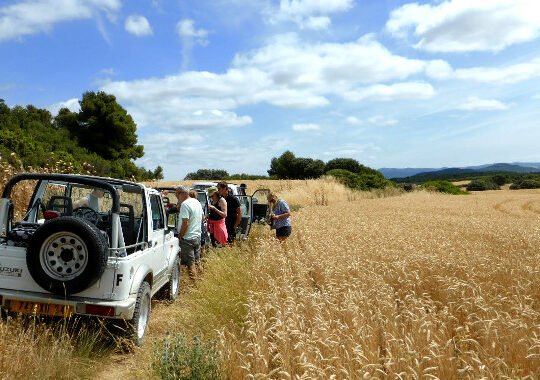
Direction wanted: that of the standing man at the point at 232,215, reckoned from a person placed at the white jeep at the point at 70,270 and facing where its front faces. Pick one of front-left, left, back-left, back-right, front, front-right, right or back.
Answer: front

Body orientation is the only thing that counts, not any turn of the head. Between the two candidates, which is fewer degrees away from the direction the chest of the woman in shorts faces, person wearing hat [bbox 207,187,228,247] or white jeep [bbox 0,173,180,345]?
the person wearing hat

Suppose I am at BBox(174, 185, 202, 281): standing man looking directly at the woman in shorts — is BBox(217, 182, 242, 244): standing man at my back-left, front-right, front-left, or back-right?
front-left

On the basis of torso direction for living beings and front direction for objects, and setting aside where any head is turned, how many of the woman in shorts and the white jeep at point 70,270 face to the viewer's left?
1

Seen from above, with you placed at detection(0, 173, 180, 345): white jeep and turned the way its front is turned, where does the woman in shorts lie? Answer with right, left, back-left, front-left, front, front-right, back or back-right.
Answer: front

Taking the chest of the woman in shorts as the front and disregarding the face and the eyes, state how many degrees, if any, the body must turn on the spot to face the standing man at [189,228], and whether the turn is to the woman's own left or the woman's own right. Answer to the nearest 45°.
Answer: approximately 45° to the woman's own left

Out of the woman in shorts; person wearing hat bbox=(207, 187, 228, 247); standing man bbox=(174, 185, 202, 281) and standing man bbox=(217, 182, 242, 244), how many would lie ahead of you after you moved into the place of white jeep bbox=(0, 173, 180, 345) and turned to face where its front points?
4

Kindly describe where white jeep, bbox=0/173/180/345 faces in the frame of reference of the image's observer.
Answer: facing away from the viewer and to the right of the viewer

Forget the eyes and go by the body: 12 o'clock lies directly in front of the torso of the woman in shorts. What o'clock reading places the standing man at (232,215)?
The standing man is roughly at 1 o'clock from the woman in shorts.

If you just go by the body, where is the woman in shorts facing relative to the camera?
to the viewer's left

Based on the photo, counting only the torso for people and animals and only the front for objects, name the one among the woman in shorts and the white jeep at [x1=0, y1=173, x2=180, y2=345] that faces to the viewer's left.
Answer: the woman in shorts

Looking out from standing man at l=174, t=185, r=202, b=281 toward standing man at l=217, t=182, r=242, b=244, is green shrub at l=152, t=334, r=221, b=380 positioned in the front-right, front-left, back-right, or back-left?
back-right

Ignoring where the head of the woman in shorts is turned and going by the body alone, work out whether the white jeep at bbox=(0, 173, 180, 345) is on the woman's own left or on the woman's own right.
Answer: on the woman's own left

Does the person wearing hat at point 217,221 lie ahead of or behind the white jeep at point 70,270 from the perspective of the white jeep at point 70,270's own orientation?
ahead

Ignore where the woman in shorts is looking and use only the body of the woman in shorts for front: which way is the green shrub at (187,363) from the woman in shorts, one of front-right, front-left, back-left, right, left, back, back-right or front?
left

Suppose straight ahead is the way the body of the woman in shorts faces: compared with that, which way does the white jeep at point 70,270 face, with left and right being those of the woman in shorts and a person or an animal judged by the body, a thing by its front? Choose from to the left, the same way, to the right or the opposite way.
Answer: to the right
